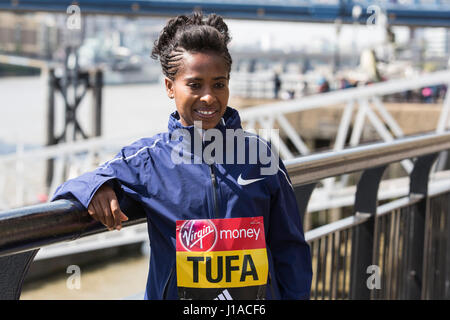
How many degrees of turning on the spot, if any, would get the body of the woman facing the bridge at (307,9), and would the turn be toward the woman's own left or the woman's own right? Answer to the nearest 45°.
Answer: approximately 180°

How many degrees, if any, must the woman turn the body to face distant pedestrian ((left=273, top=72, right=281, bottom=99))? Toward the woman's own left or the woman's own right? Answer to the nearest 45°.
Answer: approximately 180°

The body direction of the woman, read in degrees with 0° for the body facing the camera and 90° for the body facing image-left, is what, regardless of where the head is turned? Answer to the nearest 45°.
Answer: approximately 0°
